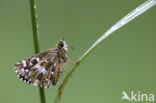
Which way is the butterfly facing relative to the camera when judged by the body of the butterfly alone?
to the viewer's right
